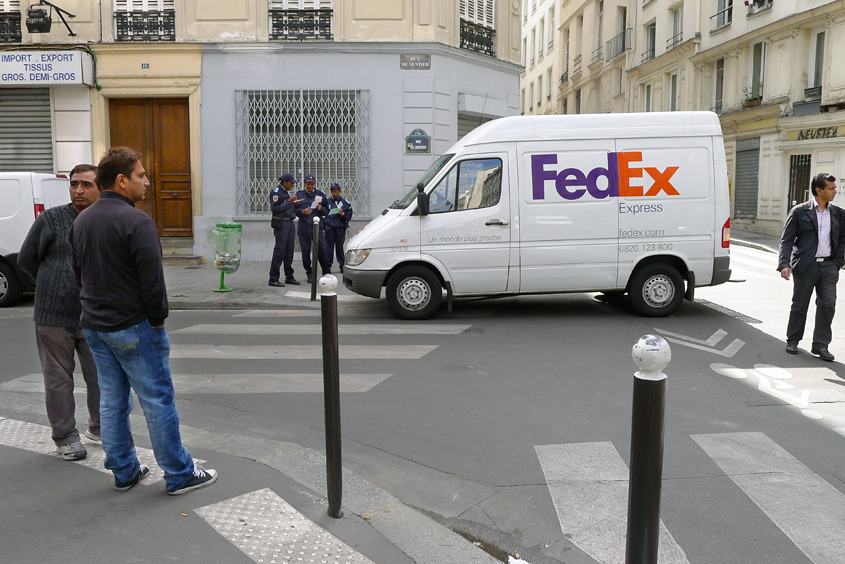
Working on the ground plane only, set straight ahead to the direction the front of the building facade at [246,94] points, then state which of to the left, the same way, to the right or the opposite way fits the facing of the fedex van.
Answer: to the right

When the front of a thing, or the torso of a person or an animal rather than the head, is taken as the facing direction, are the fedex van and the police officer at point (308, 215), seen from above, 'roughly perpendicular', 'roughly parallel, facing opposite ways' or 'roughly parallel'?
roughly perpendicular

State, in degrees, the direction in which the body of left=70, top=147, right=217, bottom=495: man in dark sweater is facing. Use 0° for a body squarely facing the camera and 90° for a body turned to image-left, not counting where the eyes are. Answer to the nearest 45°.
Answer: approximately 225°

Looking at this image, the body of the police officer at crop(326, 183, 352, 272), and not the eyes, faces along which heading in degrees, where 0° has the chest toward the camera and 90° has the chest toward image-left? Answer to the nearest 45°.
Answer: approximately 45°

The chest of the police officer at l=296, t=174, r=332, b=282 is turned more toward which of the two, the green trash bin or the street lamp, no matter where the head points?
the green trash bin

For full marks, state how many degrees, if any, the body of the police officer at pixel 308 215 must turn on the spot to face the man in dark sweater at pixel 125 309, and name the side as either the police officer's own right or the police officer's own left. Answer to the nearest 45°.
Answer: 0° — they already face them

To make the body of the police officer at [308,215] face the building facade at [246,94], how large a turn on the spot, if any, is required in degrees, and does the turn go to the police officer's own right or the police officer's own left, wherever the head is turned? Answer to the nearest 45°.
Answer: approximately 180°

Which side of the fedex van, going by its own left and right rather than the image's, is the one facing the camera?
left

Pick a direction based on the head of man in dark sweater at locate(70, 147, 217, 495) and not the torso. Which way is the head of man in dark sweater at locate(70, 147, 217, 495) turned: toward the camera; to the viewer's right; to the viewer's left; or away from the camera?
to the viewer's right

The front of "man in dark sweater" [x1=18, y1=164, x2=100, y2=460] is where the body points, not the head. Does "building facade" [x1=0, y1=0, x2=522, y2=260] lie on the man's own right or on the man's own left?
on the man's own left
